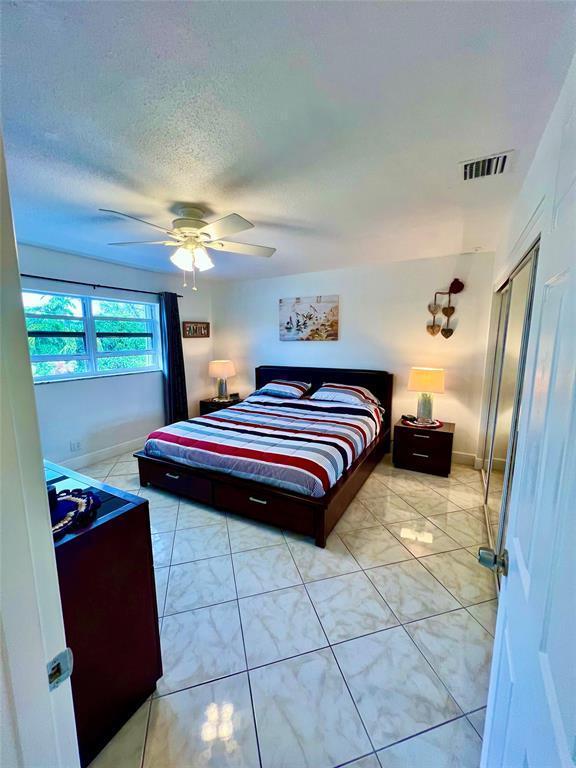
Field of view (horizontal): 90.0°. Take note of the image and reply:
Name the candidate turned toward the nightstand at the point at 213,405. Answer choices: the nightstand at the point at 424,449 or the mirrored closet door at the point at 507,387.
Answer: the mirrored closet door

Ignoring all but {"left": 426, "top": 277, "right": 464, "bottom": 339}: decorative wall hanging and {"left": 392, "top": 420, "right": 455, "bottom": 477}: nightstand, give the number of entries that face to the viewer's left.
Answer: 0

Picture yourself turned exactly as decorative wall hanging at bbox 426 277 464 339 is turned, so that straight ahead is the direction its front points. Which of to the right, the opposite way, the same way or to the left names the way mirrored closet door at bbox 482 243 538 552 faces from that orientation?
to the right

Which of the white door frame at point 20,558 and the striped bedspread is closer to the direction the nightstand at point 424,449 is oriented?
the white door frame

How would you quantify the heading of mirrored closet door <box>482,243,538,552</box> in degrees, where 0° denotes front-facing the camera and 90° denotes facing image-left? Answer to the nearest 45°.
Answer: approximately 90°

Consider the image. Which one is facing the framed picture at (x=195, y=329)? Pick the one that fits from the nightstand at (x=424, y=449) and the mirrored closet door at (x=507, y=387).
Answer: the mirrored closet door

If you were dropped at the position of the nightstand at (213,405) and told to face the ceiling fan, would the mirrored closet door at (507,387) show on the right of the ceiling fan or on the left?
left

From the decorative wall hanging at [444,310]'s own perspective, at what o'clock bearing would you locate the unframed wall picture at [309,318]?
The unframed wall picture is roughly at 3 o'clock from the decorative wall hanging.

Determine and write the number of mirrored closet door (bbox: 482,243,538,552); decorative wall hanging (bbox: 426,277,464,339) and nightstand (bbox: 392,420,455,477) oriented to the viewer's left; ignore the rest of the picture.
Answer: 1

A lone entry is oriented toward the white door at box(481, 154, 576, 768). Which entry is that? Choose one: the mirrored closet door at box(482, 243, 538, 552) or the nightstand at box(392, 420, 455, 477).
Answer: the nightstand

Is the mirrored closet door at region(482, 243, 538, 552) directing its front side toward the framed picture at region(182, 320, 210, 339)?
yes
